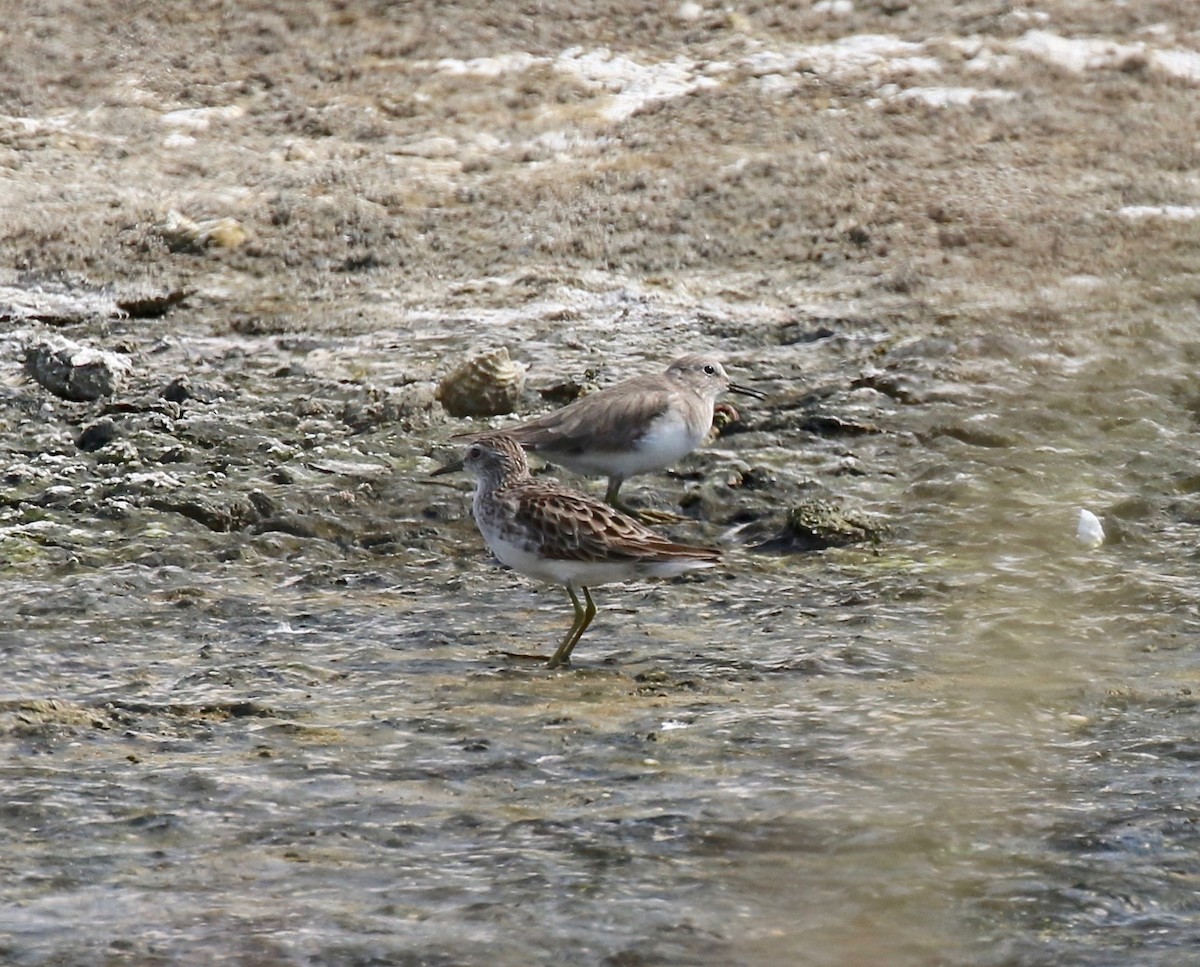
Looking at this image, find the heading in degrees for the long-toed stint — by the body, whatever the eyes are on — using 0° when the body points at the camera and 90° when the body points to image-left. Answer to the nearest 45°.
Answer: approximately 90°

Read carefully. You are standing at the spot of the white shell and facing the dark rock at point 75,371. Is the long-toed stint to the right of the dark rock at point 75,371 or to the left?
left

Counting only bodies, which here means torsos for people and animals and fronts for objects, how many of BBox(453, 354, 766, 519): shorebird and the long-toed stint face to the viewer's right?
1

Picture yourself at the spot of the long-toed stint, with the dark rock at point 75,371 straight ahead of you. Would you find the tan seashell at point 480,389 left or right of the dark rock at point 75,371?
right

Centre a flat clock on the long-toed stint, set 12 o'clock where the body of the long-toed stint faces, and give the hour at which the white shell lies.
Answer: The white shell is roughly at 5 o'clock from the long-toed stint.

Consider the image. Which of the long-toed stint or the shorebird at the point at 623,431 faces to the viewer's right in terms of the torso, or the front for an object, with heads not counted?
the shorebird

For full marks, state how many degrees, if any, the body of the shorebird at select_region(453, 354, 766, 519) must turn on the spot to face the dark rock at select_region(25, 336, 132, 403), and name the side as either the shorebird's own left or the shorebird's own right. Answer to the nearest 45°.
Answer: approximately 180°

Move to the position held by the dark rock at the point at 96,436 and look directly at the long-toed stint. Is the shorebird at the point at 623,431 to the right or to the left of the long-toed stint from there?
left

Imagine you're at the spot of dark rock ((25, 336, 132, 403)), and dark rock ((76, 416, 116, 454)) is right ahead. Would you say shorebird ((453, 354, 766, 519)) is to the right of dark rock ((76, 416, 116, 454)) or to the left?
left

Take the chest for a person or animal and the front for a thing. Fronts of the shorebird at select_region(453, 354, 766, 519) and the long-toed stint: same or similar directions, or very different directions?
very different directions

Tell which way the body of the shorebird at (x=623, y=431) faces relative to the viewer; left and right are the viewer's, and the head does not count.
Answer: facing to the right of the viewer

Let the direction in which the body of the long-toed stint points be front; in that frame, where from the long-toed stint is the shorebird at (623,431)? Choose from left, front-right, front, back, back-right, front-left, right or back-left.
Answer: right

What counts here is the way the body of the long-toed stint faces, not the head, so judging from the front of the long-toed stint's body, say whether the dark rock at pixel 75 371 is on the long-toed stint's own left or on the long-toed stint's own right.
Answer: on the long-toed stint's own right

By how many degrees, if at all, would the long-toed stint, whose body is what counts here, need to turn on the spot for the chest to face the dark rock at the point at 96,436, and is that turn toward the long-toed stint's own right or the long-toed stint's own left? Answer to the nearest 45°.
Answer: approximately 45° to the long-toed stint's own right

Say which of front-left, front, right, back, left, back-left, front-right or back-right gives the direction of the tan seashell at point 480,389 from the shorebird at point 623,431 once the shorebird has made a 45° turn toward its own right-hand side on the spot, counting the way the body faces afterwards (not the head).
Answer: back

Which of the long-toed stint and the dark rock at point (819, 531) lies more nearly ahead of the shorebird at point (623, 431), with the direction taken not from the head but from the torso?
the dark rock
